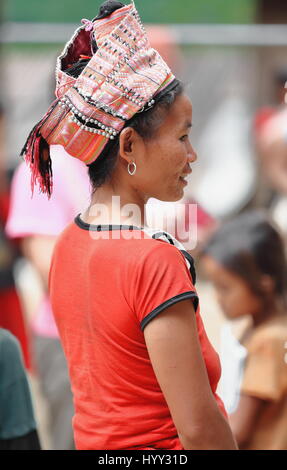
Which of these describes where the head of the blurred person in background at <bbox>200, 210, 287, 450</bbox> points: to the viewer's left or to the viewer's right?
to the viewer's left

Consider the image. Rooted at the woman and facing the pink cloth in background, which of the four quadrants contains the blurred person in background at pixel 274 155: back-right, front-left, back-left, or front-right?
front-right

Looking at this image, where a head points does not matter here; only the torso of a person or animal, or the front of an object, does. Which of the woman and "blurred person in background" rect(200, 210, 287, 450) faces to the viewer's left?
the blurred person in background

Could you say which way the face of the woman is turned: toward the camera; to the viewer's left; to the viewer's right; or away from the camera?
to the viewer's right

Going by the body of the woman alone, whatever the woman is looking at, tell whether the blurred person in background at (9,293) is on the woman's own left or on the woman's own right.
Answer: on the woman's own left

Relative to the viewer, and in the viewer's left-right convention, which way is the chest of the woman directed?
facing away from the viewer and to the right of the viewer

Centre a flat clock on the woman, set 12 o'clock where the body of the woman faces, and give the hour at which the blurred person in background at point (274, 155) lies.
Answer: The blurred person in background is roughly at 11 o'clock from the woman.

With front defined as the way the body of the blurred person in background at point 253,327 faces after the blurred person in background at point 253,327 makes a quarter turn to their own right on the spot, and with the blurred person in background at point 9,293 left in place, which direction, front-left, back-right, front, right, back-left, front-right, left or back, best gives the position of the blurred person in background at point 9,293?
front-left

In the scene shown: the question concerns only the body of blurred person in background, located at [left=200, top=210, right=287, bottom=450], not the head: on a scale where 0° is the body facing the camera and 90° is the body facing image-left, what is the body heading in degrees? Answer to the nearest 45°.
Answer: approximately 90°
